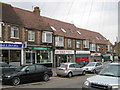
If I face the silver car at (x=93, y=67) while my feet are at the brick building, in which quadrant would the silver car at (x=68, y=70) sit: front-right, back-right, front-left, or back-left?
front-right

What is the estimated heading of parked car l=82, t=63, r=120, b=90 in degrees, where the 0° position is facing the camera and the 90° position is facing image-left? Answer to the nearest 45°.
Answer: approximately 45°

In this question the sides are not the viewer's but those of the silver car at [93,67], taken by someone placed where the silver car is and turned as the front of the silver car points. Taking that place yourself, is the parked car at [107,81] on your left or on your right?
on your left

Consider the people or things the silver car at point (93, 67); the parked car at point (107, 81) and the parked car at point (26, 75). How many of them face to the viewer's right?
0

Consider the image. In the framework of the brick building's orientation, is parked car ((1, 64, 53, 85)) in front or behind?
in front

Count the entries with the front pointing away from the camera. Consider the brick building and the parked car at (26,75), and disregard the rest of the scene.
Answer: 0

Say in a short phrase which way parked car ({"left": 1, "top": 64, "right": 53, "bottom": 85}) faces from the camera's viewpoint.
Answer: facing the viewer and to the left of the viewer

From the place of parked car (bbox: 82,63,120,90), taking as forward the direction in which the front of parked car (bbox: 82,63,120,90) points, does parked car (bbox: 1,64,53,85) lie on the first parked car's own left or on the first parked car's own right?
on the first parked car's own right
